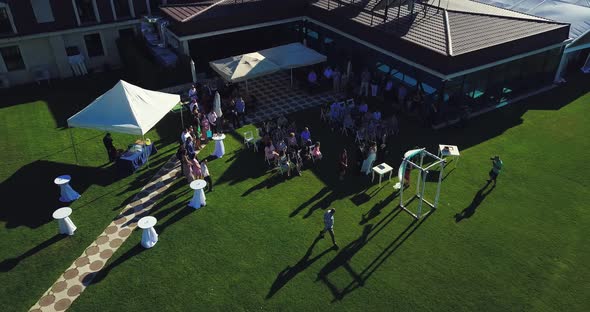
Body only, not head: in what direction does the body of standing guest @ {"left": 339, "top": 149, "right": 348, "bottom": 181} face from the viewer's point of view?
to the viewer's right

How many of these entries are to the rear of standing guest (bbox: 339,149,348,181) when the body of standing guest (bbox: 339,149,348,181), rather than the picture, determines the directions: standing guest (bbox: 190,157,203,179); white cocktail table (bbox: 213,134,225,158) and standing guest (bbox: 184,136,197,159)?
3

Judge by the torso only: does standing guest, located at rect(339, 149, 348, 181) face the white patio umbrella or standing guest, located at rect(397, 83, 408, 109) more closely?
the standing guest

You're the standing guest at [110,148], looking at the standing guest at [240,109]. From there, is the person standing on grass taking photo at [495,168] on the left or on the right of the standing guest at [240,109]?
right

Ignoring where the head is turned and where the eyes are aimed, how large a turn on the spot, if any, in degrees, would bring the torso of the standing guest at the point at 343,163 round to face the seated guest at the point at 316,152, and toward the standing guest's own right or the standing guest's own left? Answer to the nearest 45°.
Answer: approximately 135° to the standing guest's own left

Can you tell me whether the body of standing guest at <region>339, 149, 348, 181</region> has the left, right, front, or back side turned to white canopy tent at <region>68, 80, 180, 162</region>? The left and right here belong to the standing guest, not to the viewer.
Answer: back

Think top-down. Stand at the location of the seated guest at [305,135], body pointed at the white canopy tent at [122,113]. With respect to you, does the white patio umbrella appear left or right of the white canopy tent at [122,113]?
right

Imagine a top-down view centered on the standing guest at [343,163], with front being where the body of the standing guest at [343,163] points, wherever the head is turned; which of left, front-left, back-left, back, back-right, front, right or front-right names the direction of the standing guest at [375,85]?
left

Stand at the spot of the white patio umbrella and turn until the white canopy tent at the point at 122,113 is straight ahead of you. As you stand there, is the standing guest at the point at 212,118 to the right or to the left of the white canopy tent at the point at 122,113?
left

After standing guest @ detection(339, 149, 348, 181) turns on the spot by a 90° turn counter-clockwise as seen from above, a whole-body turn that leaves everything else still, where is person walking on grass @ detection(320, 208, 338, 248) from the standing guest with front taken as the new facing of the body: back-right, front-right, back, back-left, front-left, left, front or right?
back

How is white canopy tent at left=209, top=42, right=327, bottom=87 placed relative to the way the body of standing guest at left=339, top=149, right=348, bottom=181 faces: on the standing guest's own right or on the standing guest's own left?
on the standing guest's own left

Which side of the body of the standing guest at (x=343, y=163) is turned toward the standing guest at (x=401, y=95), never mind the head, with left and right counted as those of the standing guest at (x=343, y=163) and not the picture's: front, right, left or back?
left

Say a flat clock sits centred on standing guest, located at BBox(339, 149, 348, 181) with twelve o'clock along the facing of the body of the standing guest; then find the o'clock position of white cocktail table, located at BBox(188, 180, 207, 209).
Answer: The white cocktail table is roughly at 5 o'clock from the standing guest.

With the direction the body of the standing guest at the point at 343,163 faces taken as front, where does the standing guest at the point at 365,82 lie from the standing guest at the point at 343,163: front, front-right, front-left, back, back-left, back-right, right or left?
left

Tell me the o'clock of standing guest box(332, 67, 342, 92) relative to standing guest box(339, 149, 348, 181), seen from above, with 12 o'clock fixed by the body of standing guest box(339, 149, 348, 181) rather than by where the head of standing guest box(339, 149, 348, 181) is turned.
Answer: standing guest box(332, 67, 342, 92) is roughly at 9 o'clock from standing guest box(339, 149, 348, 181).

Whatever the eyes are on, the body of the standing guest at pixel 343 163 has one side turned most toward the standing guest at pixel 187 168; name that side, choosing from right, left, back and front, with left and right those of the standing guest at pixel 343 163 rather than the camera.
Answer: back

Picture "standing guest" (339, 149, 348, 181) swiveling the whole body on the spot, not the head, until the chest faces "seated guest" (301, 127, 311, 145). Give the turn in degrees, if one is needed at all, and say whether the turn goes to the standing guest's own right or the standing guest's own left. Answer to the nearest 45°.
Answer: approximately 135° to the standing guest's own left

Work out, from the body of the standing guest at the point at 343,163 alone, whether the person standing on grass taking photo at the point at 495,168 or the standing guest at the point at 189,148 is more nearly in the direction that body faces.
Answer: the person standing on grass taking photo

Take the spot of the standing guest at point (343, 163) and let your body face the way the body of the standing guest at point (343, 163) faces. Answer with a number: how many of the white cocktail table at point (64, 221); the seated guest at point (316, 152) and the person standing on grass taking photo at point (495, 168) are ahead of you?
1
